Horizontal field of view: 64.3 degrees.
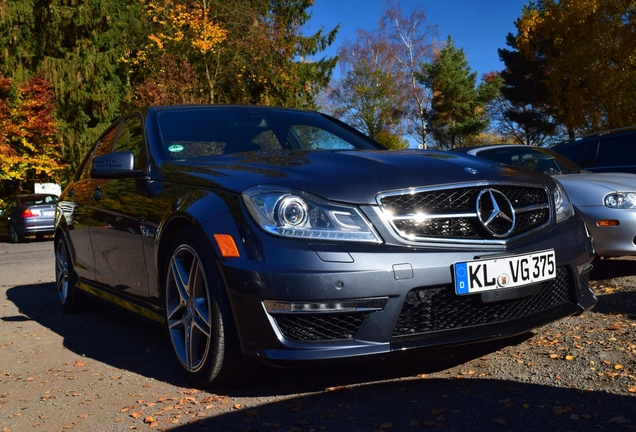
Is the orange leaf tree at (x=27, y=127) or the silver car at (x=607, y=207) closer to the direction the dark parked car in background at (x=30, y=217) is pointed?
the orange leaf tree

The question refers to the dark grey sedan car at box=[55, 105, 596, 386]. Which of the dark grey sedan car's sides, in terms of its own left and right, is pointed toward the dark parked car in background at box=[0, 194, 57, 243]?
back

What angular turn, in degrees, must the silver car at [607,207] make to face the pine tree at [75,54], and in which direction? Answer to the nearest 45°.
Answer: approximately 180°

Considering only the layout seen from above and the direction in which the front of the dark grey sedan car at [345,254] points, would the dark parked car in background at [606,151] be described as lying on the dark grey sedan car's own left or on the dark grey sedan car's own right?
on the dark grey sedan car's own left

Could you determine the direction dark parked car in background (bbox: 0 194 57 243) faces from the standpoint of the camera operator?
facing away from the viewer and to the left of the viewer

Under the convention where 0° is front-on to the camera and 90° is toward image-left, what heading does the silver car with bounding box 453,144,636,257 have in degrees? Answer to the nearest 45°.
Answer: approximately 315°

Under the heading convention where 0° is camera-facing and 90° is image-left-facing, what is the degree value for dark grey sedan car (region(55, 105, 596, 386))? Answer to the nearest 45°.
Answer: approximately 315°
